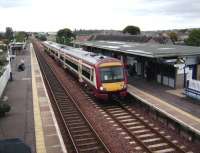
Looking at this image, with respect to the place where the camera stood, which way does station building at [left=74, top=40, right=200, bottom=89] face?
facing the viewer and to the left of the viewer

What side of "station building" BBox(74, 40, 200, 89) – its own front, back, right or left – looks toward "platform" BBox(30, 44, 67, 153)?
front

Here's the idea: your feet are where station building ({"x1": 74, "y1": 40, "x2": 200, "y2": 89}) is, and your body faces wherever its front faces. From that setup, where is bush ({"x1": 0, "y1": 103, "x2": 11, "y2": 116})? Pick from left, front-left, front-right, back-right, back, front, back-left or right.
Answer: front

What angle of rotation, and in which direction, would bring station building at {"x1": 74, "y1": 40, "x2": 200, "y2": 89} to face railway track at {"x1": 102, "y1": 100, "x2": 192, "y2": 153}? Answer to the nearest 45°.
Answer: approximately 45° to its left

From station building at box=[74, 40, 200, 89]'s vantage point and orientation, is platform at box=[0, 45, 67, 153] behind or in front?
in front

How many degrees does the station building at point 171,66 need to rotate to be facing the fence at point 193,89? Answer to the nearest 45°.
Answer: approximately 45° to its left

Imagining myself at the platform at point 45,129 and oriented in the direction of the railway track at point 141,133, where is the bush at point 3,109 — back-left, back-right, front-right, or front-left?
back-left

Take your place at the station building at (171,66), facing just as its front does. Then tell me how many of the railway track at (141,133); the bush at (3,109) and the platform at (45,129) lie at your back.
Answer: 0
